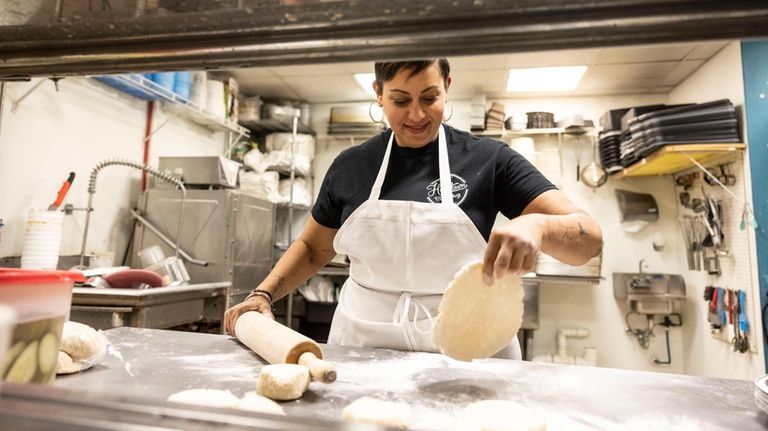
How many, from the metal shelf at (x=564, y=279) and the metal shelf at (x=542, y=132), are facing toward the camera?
2

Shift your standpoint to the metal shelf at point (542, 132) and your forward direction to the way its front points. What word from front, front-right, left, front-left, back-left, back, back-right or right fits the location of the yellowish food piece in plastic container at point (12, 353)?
front

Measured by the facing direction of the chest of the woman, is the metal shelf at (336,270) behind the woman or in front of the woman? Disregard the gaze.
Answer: behind

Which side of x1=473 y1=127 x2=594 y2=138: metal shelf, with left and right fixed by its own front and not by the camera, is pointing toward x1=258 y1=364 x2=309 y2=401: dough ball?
front

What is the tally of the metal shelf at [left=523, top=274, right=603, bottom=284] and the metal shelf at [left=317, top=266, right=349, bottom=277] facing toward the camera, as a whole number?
2

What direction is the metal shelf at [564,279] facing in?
toward the camera

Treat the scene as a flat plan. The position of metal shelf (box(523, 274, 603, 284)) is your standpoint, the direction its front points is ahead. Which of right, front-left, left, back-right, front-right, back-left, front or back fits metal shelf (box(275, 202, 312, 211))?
right

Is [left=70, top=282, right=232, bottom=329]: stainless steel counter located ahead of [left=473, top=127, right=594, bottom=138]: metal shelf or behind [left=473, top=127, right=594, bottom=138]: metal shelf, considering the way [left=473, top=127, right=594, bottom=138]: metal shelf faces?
ahead

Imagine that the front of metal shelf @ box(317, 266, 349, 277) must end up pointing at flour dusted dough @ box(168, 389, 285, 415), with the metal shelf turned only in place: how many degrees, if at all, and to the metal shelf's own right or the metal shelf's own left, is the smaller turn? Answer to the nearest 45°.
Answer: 0° — it already faces it

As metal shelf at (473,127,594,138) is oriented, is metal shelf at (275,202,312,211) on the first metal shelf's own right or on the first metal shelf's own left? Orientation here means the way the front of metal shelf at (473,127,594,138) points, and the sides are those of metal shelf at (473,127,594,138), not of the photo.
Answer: on the first metal shelf's own right

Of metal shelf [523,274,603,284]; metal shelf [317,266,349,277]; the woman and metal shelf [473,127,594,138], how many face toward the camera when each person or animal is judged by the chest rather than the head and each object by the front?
4

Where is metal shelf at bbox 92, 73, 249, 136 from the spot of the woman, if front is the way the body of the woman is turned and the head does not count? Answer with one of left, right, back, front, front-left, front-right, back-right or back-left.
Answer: back-right

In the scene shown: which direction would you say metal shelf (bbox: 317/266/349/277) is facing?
toward the camera

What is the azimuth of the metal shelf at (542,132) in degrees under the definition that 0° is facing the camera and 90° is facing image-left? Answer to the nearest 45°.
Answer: approximately 0°

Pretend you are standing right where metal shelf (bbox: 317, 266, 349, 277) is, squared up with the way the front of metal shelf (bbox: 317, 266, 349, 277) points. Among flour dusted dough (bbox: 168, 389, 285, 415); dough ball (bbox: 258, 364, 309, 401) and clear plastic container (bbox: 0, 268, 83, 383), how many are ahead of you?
3

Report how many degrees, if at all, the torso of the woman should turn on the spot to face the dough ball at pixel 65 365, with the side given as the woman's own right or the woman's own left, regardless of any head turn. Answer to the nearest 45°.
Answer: approximately 45° to the woman's own right

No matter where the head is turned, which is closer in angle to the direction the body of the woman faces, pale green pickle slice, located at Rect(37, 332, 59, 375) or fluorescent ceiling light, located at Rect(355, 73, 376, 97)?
the pale green pickle slice
